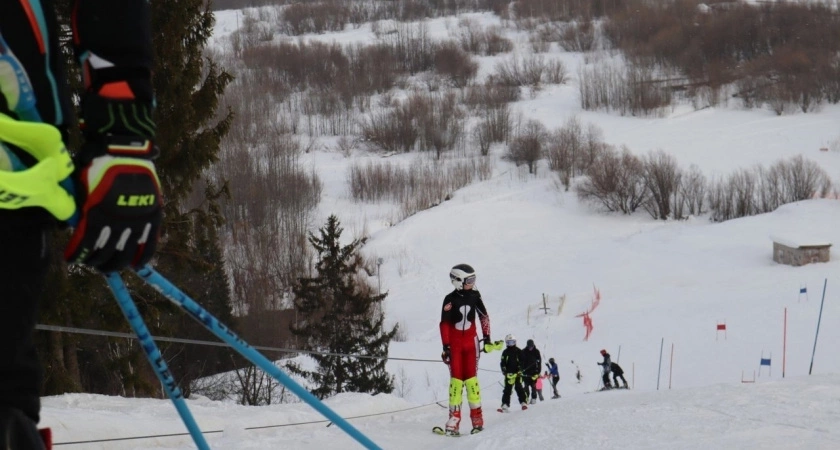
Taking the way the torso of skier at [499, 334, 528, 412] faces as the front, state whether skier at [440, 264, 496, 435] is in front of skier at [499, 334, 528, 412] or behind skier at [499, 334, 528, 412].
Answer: in front

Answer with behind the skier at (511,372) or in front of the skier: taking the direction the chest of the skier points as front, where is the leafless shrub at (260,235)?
behind

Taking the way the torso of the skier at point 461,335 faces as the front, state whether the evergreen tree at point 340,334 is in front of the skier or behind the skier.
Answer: behind

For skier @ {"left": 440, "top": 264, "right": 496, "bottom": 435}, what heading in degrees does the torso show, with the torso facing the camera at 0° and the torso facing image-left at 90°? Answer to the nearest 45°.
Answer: approximately 0°

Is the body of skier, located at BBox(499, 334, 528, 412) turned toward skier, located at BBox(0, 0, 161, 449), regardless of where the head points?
yes

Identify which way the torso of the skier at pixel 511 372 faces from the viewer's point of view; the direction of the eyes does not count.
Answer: toward the camera

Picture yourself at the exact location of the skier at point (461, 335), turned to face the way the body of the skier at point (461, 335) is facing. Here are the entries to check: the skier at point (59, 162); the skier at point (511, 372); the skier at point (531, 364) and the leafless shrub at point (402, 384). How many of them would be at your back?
3

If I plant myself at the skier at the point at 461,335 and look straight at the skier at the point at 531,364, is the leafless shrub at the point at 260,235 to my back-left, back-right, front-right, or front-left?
front-left

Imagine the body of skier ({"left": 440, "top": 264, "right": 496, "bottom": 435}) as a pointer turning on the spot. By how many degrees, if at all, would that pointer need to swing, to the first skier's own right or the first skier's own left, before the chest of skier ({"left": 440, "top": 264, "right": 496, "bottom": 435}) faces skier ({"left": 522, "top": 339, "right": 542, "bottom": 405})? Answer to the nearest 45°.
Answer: approximately 180°
